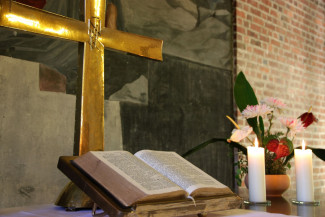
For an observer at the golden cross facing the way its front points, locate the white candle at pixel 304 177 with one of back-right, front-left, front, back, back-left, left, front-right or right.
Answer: front-left

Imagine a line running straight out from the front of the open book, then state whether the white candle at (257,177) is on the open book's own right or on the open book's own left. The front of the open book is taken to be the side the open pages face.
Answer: on the open book's own left

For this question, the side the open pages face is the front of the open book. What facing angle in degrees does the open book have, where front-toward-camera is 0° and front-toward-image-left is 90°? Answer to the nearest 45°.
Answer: approximately 315°

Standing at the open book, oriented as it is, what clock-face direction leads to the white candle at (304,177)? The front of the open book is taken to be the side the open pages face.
The white candle is roughly at 9 o'clock from the open book.

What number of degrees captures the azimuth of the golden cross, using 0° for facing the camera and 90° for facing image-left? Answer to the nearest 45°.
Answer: approximately 315°

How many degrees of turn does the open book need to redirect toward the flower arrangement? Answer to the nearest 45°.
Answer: approximately 90° to its left

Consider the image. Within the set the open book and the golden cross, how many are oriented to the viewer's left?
0
